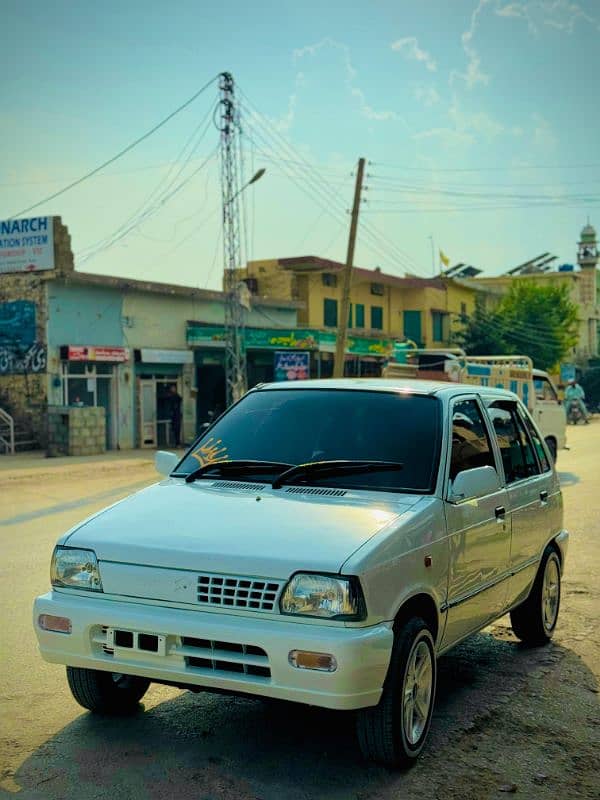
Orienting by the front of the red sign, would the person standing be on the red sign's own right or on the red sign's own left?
on the red sign's own left

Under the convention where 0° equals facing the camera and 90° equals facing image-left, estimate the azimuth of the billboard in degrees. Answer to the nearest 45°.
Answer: approximately 0°

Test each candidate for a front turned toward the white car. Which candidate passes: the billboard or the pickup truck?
the billboard

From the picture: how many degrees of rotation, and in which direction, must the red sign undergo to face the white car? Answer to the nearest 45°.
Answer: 0° — it already faces it

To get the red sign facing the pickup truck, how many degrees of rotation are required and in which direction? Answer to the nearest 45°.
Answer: approximately 45° to its left

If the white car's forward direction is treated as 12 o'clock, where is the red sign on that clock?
The red sign is roughly at 4 o'clock from the white car.

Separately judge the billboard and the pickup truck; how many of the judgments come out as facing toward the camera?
1

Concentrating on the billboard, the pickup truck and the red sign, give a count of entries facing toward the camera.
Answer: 2

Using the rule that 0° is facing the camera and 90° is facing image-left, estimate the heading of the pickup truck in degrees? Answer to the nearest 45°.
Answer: approximately 270°

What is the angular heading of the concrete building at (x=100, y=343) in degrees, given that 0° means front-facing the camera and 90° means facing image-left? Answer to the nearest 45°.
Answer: approximately 315°
